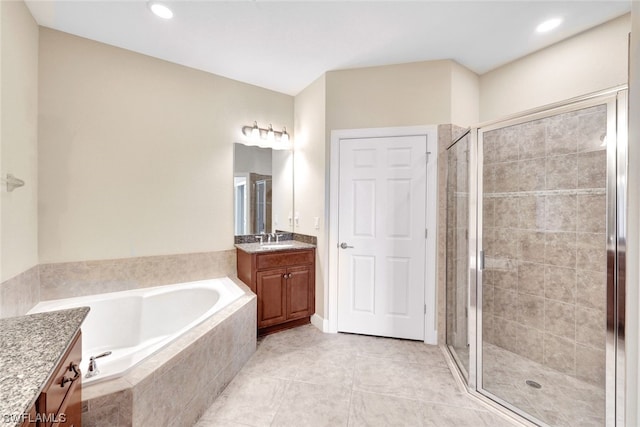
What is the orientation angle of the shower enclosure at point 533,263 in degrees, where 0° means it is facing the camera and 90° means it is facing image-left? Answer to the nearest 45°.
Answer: approximately 45°

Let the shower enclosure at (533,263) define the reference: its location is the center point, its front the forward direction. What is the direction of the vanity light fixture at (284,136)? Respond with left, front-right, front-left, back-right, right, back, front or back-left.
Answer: front-right

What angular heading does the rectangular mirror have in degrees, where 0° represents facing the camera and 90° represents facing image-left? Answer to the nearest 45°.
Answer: approximately 315°

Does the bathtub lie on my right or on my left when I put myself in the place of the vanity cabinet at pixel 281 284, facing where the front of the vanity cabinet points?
on my right

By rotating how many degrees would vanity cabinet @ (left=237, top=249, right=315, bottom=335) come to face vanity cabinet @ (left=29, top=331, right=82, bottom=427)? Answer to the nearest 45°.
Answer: approximately 45° to its right

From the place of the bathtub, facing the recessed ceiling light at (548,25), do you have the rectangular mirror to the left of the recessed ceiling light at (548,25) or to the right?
left

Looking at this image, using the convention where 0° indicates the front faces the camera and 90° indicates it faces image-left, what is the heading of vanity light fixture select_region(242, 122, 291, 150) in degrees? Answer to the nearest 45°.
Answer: approximately 315°

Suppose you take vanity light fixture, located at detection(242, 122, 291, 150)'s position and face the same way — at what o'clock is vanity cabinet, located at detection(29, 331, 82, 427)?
The vanity cabinet is roughly at 2 o'clock from the vanity light fixture.

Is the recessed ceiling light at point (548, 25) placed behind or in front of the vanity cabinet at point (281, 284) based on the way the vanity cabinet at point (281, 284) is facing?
in front

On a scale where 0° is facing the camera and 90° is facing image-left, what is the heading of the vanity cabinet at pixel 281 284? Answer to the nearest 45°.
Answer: approximately 315°
